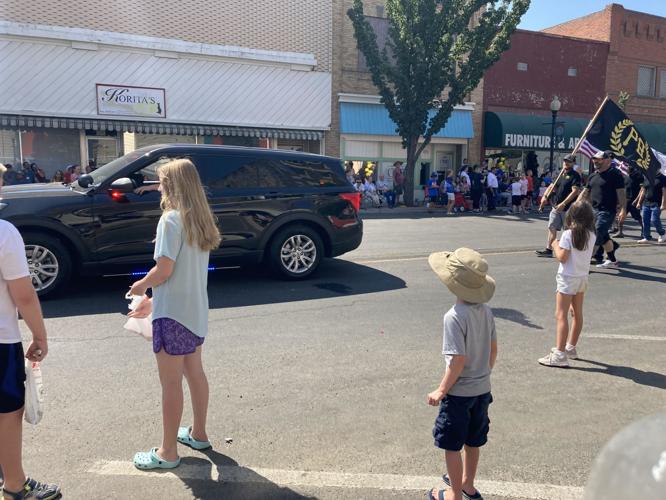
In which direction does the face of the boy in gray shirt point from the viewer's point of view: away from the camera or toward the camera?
away from the camera

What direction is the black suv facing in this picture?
to the viewer's left

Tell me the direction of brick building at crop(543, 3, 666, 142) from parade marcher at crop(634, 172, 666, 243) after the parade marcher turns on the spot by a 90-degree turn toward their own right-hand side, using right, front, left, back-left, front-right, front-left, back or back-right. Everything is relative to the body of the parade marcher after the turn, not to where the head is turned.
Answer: front-right

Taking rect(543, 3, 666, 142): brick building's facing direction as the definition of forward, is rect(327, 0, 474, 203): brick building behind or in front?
in front

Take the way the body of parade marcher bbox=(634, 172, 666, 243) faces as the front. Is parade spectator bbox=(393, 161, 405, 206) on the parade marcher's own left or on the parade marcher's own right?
on the parade marcher's own right

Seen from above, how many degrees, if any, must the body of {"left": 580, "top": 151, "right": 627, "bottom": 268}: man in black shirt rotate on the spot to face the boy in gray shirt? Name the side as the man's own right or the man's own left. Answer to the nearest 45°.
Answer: approximately 45° to the man's own left

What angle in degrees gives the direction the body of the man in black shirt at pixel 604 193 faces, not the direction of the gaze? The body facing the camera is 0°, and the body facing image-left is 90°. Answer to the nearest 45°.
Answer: approximately 45°

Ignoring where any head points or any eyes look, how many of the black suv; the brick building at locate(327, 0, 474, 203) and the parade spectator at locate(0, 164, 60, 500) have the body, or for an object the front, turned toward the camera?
1
